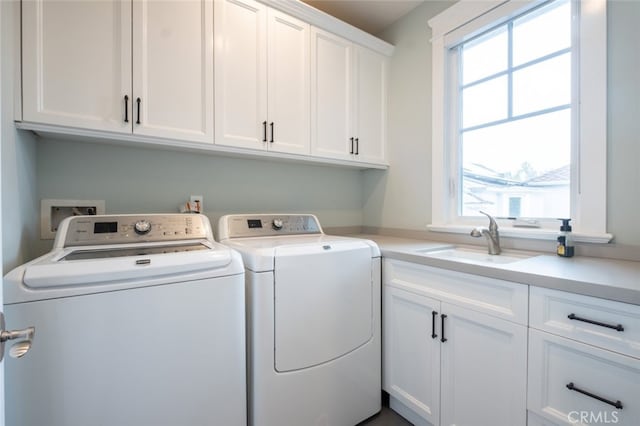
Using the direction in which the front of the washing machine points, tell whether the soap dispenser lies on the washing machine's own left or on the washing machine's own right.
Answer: on the washing machine's own left

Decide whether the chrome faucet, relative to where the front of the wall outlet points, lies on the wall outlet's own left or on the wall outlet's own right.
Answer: on the wall outlet's own left

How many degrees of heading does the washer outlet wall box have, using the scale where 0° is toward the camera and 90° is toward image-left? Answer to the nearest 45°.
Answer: approximately 0°

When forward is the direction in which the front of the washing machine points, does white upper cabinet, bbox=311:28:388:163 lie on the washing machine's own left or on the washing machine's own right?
on the washing machine's own left

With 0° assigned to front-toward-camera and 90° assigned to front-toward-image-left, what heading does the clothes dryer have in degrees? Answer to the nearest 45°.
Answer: approximately 315°

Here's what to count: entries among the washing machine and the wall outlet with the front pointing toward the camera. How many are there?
2

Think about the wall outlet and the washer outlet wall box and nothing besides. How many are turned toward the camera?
2

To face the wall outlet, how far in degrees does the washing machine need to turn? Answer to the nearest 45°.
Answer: approximately 135° to its left

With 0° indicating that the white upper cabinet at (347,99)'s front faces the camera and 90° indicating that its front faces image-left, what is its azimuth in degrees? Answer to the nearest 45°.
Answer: approximately 315°
